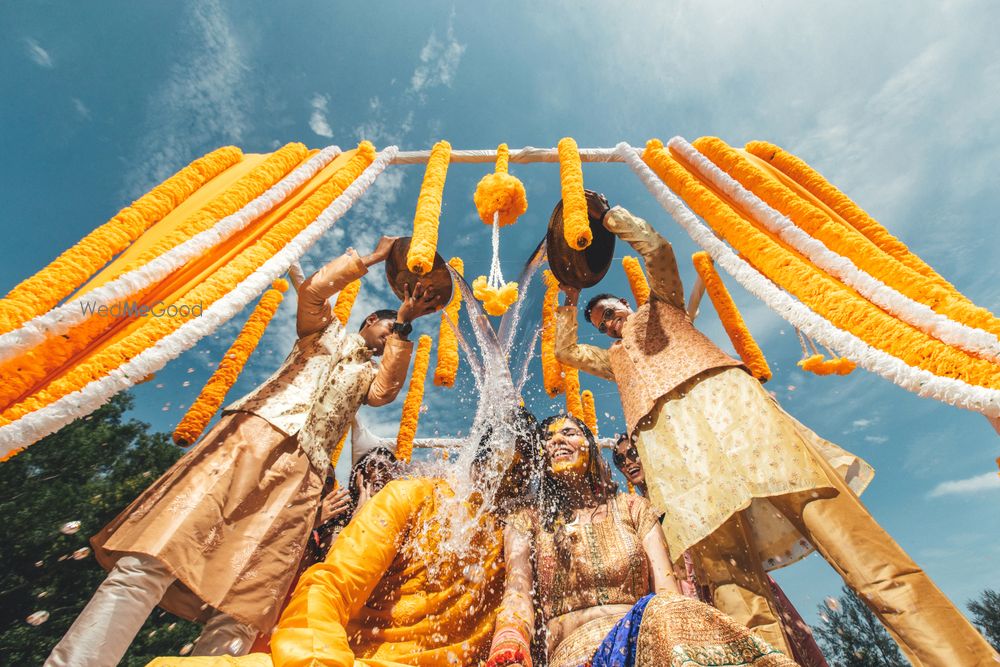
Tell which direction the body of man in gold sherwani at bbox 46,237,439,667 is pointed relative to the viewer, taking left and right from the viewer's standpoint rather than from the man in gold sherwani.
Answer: facing the viewer and to the right of the viewer

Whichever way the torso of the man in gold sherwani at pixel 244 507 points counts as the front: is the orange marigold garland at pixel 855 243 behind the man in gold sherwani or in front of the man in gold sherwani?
in front

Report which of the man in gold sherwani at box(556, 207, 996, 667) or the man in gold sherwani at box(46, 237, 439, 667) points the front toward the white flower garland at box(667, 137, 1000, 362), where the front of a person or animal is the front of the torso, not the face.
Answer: the man in gold sherwani at box(46, 237, 439, 667)

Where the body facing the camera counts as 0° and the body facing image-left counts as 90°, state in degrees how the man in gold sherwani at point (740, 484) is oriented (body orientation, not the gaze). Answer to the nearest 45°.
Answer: approximately 45°

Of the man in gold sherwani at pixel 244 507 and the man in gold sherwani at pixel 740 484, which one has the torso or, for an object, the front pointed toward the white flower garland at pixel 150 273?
the man in gold sherwani at pixel 740 484

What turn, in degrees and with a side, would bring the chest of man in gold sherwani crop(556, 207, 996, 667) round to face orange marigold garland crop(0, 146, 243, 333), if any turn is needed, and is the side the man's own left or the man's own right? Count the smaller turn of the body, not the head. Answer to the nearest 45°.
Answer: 0° — they already face it

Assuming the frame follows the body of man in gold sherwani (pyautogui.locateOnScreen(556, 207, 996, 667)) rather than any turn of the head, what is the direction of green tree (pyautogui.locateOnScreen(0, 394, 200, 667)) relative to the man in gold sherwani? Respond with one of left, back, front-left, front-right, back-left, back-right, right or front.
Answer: front-right

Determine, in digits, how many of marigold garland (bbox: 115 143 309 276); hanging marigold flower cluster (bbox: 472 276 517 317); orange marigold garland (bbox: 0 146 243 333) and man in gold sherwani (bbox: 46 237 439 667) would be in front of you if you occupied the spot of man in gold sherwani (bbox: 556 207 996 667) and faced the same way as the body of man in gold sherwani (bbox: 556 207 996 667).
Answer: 4

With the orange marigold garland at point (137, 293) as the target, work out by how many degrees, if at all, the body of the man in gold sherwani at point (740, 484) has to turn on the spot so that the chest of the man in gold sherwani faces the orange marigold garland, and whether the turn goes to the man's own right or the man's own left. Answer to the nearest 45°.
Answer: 0° — they already face it

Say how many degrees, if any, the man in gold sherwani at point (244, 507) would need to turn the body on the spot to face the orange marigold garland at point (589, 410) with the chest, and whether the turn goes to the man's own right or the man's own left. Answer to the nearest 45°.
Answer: approximately 45° to the man's own left

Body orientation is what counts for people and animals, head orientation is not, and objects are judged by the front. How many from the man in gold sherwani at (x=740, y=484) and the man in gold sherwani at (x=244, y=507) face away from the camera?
0

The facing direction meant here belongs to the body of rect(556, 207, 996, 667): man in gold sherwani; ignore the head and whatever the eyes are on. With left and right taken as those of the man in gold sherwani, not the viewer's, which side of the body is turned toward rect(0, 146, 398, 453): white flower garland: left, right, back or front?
front
